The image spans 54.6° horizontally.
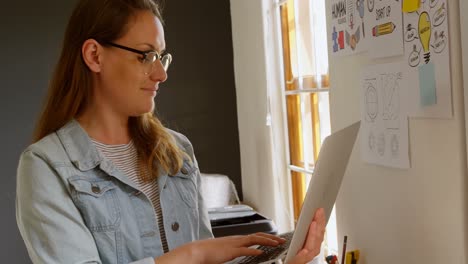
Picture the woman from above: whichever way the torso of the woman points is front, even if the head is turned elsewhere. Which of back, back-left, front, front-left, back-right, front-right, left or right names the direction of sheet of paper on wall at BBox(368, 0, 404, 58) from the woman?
front-left

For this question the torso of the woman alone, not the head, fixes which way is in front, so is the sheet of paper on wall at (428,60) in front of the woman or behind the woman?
in front

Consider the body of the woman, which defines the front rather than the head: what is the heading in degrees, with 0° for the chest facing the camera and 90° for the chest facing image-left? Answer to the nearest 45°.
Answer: approximately 315°

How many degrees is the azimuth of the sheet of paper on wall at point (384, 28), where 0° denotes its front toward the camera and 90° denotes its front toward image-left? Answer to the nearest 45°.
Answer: approximately 45°

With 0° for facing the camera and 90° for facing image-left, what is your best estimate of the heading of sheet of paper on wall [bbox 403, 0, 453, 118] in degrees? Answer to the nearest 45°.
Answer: approximately 45°

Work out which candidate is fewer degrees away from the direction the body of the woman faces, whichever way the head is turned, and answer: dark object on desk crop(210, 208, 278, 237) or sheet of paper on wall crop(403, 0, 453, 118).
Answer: the sheet of paper on wall
